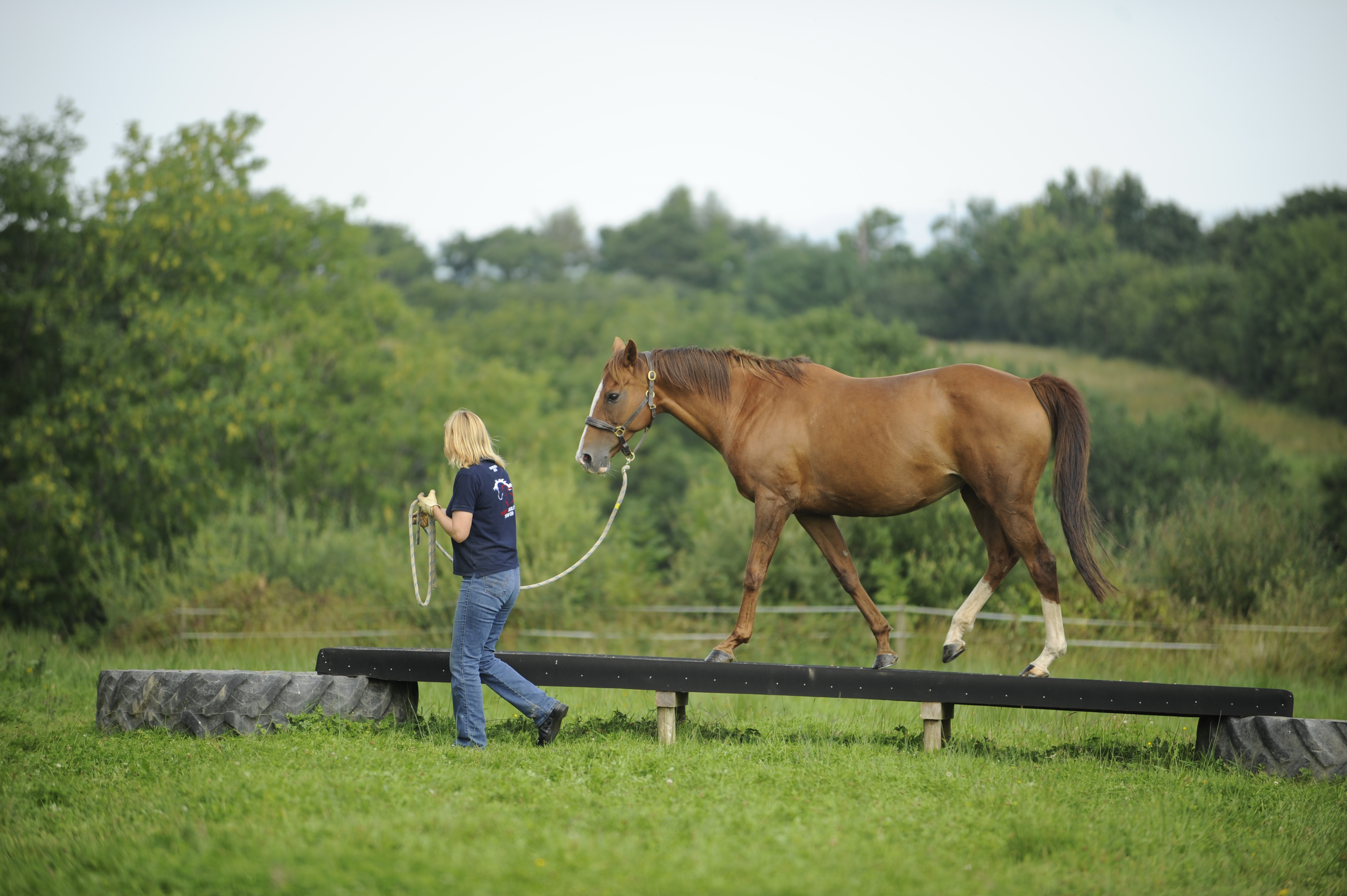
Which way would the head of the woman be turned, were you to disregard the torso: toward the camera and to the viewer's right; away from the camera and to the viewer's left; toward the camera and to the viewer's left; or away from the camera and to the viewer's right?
away from the camera and to the viewer's left

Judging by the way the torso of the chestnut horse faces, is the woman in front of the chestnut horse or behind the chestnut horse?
in front

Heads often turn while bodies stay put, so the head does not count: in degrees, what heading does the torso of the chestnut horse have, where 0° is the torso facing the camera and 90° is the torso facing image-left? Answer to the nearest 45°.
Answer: approximately 90°
